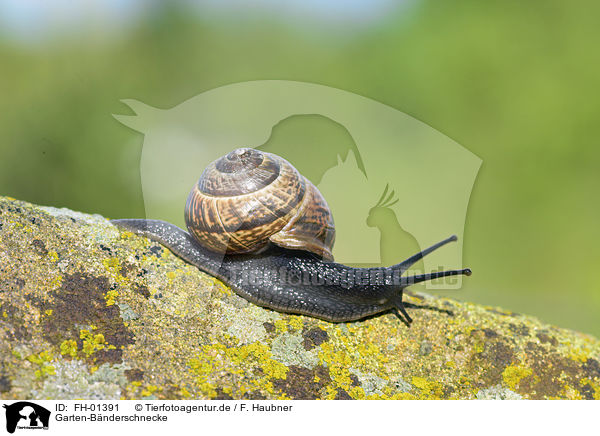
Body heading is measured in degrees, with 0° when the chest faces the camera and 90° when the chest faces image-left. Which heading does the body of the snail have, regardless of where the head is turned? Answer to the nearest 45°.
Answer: approximately 270°
